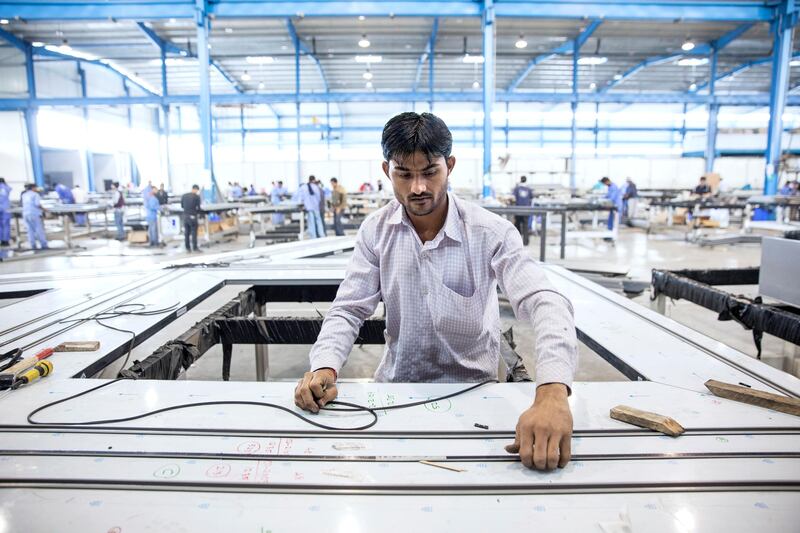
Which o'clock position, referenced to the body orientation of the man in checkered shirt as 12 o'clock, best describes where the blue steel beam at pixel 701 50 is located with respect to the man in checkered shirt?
The blue steel beam is roughly at 7 o'clock from the man in checkered shirt.

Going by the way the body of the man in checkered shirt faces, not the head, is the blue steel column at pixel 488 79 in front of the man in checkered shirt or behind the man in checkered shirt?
behind

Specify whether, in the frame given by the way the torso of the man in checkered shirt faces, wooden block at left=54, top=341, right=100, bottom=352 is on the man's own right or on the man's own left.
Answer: on the man's own right

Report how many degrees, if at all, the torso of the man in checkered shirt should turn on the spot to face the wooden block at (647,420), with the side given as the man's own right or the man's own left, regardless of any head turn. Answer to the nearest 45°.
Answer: approximately 45° to the man's own left

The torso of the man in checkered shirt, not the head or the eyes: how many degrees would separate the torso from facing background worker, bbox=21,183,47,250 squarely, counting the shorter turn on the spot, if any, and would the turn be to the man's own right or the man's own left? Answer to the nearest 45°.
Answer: approximately 135° to the man's own right

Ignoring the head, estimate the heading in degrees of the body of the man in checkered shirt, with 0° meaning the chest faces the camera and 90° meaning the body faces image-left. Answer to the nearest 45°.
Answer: approximately 0°

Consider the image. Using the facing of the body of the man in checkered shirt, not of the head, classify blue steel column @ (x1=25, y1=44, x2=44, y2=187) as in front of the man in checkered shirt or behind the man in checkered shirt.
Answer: behind

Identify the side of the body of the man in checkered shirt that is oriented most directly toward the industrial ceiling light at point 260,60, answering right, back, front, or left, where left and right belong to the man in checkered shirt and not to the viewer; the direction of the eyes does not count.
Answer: back

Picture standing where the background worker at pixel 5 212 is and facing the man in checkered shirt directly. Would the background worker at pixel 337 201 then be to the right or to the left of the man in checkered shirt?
left

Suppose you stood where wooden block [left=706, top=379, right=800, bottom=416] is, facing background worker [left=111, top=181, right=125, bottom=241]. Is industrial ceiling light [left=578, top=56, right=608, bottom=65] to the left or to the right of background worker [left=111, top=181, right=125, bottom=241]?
right

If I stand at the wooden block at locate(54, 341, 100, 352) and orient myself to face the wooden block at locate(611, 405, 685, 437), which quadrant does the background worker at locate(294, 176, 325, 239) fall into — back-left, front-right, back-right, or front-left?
back-left

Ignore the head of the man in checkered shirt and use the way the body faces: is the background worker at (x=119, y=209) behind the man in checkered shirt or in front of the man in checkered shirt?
behind

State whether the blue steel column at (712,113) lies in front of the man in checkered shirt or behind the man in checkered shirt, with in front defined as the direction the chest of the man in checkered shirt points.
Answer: behind
